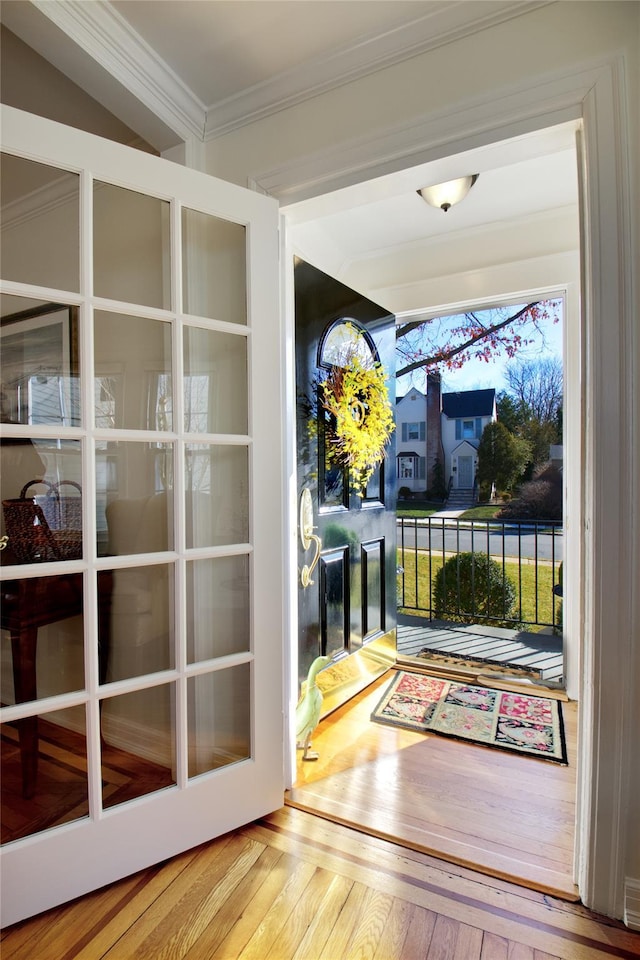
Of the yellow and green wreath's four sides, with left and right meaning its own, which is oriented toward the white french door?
right

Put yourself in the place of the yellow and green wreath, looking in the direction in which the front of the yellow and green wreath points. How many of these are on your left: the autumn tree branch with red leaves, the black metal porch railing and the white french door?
2

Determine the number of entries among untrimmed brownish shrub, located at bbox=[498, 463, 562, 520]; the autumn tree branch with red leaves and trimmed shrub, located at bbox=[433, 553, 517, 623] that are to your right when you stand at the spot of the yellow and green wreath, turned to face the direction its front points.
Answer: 0

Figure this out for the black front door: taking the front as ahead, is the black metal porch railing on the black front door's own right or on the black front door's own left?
on the black front door's own left

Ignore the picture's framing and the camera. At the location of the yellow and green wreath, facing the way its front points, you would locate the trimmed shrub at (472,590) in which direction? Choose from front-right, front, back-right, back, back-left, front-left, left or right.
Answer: left

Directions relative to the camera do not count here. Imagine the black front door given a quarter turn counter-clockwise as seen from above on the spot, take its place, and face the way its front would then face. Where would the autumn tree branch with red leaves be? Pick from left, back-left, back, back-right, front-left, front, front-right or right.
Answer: front

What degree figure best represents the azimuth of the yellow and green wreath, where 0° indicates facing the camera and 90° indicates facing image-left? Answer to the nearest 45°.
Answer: approximately 315°

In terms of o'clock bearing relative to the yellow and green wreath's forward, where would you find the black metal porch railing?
The black metal porch railing is roughly at 9 o'clock from the yellow and green wreath.

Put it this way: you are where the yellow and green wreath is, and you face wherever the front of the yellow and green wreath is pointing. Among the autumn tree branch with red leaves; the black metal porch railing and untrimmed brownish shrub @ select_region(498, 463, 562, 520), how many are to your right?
0

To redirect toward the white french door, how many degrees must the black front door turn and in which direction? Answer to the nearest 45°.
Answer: approximately 90° to its right

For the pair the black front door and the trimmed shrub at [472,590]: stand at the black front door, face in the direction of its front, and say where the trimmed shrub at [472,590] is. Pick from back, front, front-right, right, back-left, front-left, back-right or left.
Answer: left

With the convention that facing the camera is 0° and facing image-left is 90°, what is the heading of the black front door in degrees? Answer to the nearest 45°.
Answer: approximately 315°
